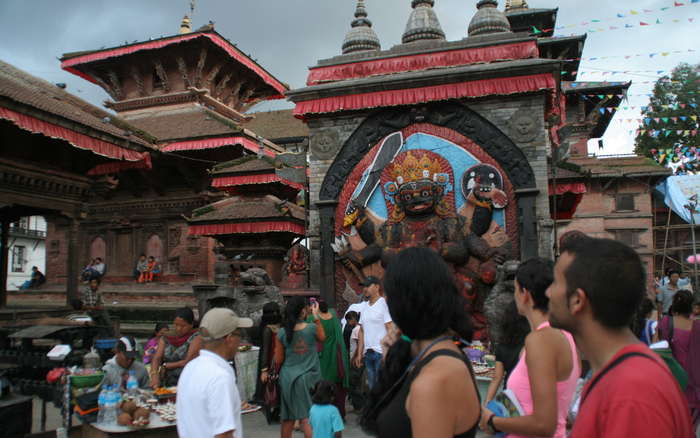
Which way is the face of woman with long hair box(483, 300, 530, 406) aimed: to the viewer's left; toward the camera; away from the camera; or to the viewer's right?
away from the camera

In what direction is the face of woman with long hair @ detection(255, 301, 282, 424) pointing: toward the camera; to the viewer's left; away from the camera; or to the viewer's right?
away from the camera

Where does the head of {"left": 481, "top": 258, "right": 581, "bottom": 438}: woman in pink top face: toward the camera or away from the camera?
away from the camera

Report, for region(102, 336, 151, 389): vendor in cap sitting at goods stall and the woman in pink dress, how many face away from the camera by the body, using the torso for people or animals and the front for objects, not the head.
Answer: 1

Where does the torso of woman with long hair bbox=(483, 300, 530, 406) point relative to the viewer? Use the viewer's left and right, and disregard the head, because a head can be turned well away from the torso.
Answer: facing away from the viewer and to the left of the viewer

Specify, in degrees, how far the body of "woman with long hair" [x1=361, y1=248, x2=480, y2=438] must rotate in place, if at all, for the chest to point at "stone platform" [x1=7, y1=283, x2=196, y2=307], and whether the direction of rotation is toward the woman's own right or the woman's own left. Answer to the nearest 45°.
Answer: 0° — they already face it

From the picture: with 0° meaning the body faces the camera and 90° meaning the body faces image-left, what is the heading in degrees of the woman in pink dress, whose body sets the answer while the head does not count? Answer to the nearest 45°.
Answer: approximately 180°

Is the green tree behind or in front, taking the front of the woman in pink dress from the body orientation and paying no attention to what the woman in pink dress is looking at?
in front

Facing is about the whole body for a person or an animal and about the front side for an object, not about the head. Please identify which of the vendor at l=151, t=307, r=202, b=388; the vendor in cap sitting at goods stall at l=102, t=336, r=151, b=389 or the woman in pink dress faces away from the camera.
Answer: the woman in pink dress

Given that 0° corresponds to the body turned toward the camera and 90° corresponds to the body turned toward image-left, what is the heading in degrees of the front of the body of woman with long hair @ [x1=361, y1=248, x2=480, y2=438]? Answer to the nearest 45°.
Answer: approximately 135°

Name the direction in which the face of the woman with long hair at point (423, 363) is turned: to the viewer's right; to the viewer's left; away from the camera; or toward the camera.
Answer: away from the camera

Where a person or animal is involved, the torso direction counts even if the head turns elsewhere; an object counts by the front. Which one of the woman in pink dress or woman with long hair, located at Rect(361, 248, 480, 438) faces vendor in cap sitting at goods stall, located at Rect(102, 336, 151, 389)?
the woman with long hair

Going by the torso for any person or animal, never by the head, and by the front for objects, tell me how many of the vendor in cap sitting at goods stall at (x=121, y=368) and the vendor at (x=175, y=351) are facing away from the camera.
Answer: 0

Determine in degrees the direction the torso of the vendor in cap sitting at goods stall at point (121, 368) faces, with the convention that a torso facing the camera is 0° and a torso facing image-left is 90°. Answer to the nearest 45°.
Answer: approximately 315°

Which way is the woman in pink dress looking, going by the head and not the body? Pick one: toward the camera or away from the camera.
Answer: away from the camera

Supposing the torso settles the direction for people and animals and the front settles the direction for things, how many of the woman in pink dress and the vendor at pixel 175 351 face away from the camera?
1
